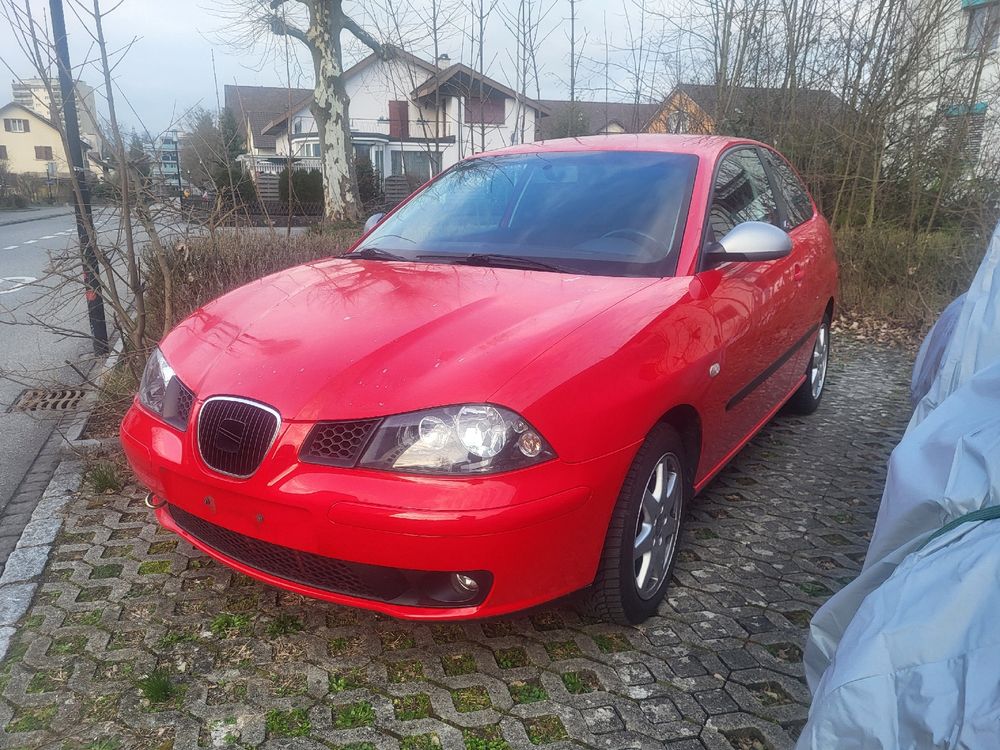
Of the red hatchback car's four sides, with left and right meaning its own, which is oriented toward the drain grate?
right

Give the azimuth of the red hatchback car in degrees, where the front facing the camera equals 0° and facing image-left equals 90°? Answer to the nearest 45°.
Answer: approximately 45°

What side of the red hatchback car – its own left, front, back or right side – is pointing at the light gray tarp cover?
left

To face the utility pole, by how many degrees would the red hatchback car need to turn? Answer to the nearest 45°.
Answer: approximately 90° to its right

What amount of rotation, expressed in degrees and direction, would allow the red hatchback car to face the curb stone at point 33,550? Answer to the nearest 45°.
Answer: approximately 45° to its right

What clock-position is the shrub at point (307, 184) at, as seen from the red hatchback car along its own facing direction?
The shrub is roughly at 4 o'clock from the red hatchback car.

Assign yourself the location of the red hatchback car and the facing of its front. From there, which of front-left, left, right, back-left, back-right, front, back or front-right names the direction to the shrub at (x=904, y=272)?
back

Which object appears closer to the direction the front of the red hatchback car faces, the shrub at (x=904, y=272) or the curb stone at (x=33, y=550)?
the curb stone
